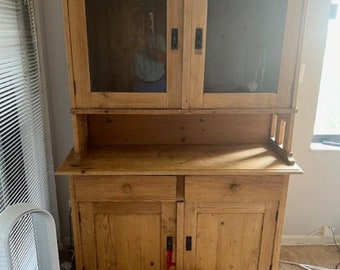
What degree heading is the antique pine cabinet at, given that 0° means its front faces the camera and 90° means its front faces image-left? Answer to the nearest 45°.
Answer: approximately 0°
